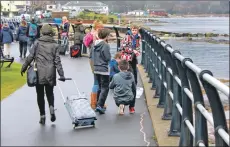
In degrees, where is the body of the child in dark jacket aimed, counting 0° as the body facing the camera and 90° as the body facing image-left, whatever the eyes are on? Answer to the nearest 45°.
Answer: approximately 225°

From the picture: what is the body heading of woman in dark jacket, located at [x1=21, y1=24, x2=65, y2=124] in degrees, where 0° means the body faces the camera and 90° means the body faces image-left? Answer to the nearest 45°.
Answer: approximately 180°

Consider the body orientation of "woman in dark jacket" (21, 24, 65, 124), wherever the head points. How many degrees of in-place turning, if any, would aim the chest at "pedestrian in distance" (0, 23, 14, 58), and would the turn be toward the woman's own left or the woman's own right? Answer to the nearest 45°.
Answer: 0° — they already face them

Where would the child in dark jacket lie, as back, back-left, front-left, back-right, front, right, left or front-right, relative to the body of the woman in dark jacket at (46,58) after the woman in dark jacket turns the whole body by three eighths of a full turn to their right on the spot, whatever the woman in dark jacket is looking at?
left

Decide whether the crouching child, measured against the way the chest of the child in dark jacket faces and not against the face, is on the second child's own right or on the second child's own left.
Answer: on the second child's own right

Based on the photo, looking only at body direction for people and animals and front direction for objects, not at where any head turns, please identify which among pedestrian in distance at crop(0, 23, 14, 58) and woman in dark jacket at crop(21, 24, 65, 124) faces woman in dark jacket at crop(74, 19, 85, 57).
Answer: woman in dark jacket at crop(21, 24, 65, 124)

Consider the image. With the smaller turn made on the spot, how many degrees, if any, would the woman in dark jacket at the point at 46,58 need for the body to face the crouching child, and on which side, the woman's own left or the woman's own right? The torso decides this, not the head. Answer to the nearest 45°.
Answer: approximately 45° to the woman's own right
